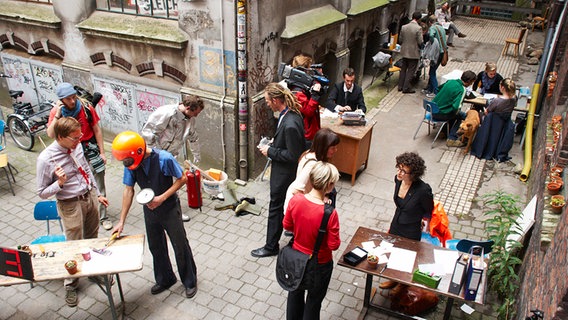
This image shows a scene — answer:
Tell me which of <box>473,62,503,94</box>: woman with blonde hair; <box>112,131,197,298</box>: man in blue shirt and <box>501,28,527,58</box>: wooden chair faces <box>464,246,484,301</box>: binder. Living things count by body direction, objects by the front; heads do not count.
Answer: the woman with blonde hair

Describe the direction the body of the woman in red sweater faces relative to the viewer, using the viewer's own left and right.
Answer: facing away from the viewer and to the right of the viewer

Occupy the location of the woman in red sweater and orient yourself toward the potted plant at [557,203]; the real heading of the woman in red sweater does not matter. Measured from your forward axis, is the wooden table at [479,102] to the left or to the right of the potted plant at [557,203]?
left

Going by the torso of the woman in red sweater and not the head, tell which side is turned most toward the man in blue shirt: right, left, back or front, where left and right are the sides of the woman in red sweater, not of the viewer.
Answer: left
